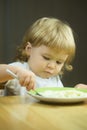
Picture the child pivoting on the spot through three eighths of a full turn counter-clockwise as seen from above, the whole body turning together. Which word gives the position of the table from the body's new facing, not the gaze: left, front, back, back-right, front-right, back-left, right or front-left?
back

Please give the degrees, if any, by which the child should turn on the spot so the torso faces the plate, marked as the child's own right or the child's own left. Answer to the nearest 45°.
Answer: approximately 45° to the child's own right

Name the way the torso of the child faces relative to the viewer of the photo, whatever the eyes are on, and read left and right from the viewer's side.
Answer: facing the viewer and to the right of the viewer
